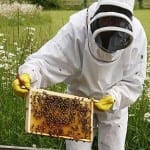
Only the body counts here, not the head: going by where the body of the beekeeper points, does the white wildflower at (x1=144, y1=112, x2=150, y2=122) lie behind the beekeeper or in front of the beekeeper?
behind

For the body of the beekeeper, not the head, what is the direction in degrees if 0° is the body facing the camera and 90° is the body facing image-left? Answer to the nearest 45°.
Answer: approximately 0°
